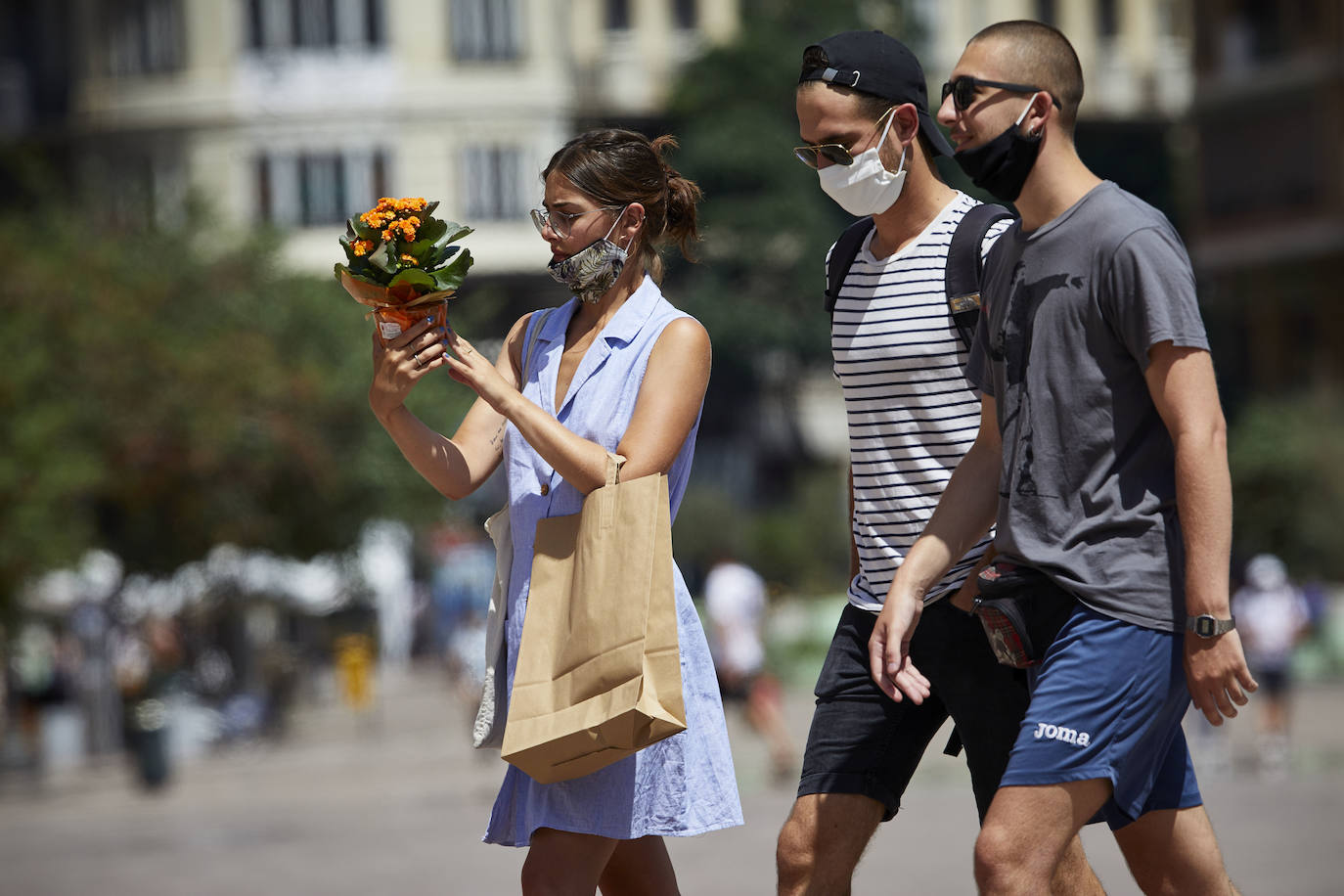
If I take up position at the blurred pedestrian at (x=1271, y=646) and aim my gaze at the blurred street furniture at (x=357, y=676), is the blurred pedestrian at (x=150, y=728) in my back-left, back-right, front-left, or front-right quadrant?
front-left

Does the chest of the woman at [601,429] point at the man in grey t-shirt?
no

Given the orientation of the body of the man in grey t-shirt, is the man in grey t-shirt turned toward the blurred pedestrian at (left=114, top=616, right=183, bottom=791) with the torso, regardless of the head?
no

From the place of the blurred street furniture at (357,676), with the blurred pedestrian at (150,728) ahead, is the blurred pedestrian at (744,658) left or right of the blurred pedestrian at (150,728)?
left

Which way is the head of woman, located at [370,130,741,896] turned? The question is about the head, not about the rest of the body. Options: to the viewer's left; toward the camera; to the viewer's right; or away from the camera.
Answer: to the viewer's left

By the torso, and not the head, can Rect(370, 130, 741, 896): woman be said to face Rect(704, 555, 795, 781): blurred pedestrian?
no

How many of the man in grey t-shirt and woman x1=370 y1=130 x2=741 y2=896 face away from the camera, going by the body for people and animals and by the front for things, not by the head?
0

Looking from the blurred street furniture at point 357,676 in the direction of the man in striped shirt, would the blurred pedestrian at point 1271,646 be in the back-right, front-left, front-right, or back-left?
front-left

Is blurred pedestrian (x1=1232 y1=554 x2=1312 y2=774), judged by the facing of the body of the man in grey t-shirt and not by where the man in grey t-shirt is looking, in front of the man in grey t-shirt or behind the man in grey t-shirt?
behind

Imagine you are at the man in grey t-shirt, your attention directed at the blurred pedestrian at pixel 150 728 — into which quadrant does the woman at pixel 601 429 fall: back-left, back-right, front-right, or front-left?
front-left

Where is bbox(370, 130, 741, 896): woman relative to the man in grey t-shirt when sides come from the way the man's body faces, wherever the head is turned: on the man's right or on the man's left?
on the man's right

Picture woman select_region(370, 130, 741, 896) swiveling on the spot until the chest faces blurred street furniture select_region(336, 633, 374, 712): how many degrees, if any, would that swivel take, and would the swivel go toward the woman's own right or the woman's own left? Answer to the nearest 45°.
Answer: approximately 135° to the woman's own right

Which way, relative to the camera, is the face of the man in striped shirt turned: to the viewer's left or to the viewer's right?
to the viewer's left

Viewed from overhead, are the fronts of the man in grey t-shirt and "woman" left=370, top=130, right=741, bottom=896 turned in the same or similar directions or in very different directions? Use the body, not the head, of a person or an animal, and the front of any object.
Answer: same or similar directions

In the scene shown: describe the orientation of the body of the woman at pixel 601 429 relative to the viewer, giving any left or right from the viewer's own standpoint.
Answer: facing the viewer and to the left of the viewer
